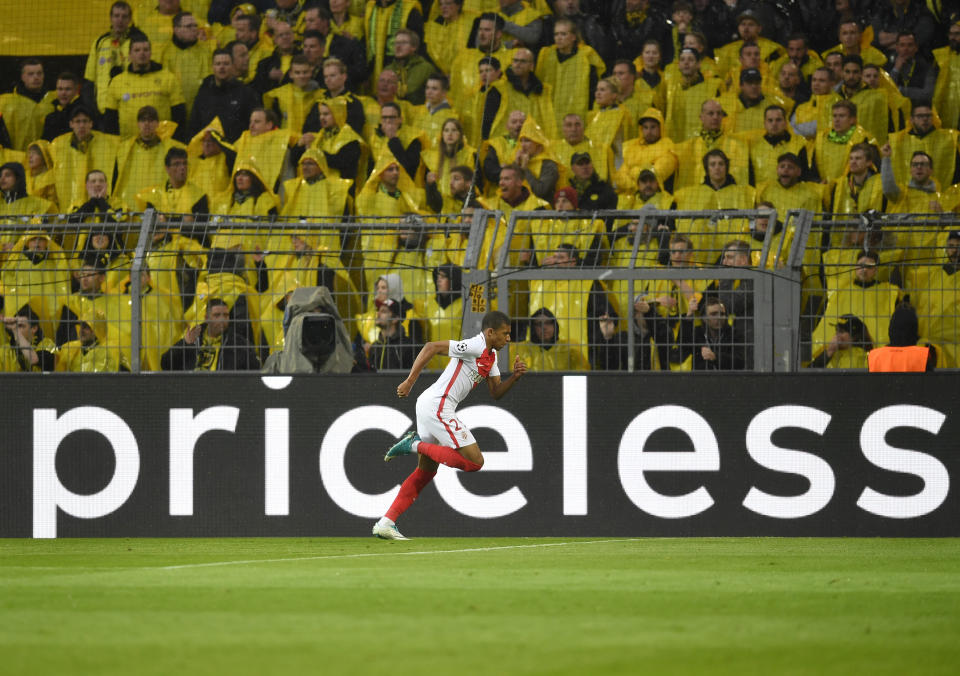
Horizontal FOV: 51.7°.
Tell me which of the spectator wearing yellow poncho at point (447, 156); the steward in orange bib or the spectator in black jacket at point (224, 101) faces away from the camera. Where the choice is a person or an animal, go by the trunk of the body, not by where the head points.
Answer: the steward in orange bib

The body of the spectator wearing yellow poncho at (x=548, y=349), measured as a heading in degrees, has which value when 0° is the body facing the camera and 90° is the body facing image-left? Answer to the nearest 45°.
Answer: approximately 0°

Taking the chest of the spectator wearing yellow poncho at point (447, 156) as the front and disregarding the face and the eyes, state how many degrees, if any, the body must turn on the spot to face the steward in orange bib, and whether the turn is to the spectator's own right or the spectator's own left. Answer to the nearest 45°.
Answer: approximately 45° to the spectator's own left

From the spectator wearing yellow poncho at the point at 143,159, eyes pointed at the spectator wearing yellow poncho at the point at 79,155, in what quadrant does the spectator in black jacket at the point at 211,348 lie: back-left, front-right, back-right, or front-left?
back-left

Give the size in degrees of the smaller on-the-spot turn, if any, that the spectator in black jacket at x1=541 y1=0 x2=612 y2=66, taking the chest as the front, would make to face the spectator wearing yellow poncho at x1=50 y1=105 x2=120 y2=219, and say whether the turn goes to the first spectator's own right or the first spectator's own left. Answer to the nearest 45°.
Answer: approximately 90° to the first spectator's own right

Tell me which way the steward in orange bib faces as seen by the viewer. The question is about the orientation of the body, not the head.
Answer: away from the camera
